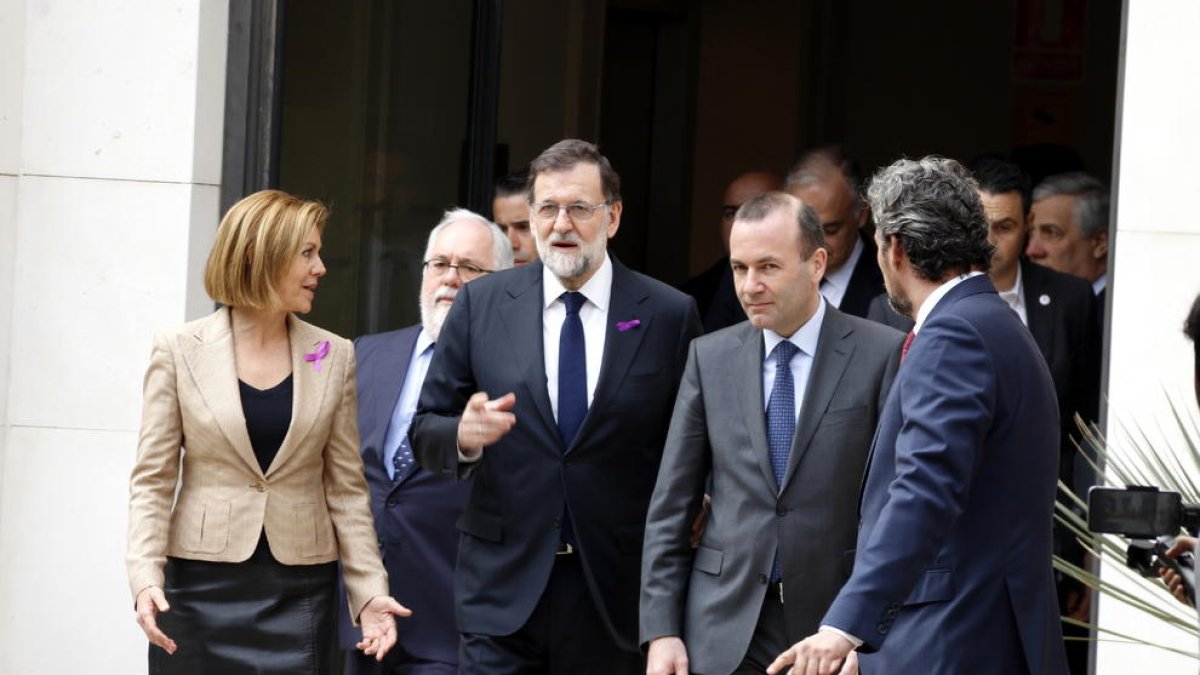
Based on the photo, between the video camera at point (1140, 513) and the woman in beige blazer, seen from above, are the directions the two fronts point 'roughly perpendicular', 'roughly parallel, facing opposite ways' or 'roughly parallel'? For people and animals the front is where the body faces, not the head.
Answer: roughly perpendicular

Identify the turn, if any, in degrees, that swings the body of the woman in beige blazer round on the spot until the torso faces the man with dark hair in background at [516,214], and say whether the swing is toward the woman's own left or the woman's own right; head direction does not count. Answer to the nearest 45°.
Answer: approximately 135° to the woman's own left

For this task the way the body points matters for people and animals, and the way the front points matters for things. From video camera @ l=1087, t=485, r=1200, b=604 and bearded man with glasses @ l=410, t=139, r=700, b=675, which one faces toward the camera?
the bearded man with glasses

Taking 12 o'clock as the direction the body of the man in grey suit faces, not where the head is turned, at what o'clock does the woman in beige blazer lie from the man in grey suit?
The woman in beige blazer is roughly at 3 o'clock from the man in grey suit.

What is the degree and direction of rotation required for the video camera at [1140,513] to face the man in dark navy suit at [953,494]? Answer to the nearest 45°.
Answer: approximately 45° to its right

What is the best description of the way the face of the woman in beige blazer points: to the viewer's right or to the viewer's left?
to the viewer's right

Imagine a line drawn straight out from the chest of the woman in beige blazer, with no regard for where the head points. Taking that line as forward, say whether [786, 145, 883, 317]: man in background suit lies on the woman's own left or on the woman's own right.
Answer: on the woman's own left

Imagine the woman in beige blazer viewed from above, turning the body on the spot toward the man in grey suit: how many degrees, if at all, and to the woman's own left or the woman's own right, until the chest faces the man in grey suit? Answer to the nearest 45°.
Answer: approximately 90° to the woman's own left

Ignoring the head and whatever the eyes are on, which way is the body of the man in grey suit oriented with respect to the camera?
toward the camera

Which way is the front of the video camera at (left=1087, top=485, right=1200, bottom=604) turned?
to the viewer's left

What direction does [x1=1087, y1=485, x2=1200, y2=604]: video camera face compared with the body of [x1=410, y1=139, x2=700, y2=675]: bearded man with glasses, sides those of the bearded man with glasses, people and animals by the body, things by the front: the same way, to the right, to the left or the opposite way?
to the right

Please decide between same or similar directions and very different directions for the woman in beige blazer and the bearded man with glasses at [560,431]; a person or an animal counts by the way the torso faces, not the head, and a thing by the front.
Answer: same or similar directions

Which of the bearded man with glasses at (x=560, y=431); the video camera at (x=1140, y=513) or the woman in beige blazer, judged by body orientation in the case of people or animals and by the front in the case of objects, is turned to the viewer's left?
the video camera
